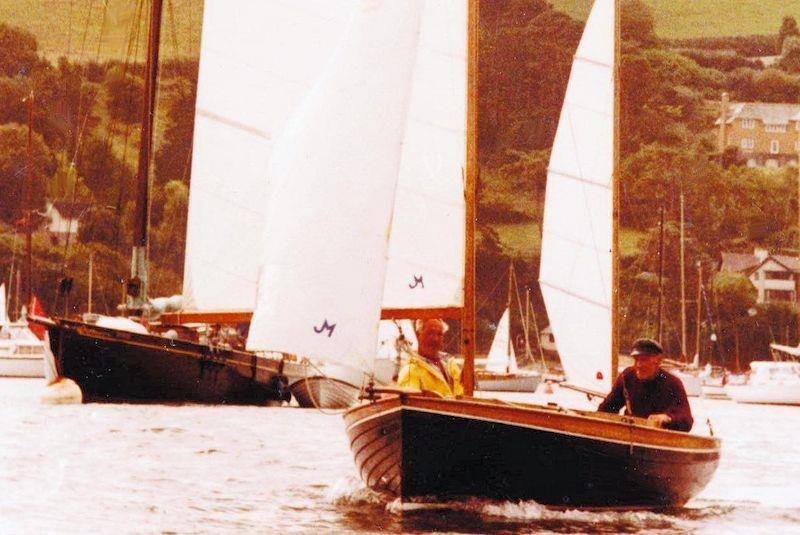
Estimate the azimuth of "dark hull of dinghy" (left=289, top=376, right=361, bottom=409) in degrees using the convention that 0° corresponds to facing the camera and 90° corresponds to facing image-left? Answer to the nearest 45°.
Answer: approximately 45°

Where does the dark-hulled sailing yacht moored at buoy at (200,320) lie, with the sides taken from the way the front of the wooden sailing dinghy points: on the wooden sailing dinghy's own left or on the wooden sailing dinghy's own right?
on the wooden sailing dinghy's own right

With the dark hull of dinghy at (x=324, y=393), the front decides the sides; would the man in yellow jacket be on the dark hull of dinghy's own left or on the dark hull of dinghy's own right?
on the dark hull of dinghy's own left

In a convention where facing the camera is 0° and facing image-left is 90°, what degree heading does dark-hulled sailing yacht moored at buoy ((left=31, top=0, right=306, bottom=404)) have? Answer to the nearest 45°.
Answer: approximately 90°

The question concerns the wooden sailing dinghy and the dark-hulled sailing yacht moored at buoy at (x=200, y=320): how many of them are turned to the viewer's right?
0

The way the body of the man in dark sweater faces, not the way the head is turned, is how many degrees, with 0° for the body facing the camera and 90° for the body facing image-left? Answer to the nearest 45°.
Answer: approximately 45°

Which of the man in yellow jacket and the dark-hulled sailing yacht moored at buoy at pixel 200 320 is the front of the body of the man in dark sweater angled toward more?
the man in yellow jacket

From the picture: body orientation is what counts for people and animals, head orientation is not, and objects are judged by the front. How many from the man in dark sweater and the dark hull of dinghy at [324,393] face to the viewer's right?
0

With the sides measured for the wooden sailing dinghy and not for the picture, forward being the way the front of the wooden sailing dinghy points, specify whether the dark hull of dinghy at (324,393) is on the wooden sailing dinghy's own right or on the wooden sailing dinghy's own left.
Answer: on the wooden sailing dinghy's own right

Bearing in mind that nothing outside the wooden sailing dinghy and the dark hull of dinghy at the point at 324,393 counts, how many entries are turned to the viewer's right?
0
